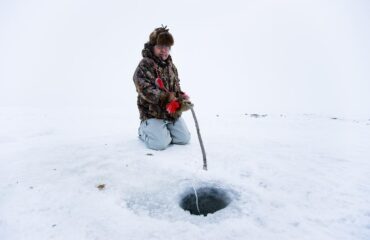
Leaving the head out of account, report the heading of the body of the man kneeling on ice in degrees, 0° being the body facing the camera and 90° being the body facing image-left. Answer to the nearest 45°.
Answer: approximately 315°
